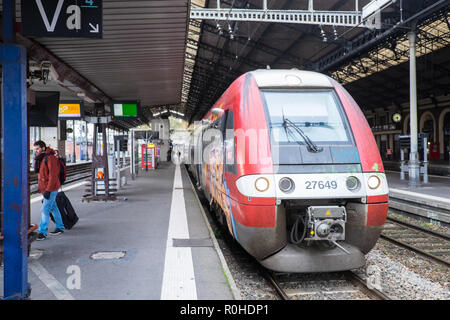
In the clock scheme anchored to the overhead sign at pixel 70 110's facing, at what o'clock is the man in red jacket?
The man in red jacket is roughly at 12 o'clock from the overhead sign.

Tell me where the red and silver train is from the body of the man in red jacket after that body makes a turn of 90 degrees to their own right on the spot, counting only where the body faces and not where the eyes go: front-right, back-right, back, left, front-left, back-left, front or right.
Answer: right

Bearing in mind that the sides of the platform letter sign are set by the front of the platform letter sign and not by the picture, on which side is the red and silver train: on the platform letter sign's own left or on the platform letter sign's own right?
on the platform letter sign's own left

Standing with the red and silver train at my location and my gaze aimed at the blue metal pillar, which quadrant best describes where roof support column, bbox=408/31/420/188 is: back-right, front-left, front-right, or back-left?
back-left

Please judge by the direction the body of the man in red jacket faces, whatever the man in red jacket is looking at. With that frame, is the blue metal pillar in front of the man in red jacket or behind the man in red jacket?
in front

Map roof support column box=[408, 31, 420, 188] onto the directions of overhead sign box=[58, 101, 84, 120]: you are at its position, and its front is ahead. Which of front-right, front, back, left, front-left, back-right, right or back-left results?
left

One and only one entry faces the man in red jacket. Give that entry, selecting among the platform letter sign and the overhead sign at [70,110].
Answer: the overhead sign

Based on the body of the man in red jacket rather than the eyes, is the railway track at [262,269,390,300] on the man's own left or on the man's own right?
on the man's own left

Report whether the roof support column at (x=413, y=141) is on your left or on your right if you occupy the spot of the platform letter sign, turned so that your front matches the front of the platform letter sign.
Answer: on your left
